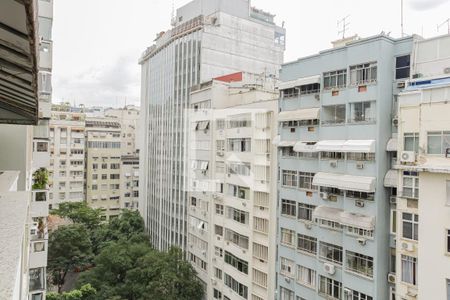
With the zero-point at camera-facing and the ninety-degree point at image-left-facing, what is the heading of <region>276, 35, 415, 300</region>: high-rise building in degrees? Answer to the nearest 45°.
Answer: approximately 45°

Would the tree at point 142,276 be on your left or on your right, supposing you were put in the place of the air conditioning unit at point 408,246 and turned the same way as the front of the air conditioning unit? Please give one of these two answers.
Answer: on your right

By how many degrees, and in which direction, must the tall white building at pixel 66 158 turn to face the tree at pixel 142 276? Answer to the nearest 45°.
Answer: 0° — it already faces it

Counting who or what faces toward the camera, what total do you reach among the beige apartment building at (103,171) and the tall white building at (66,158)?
2

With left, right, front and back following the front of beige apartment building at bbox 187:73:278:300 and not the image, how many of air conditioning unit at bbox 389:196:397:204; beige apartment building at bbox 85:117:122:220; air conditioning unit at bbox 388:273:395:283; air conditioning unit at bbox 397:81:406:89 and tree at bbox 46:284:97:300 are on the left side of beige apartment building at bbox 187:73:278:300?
3

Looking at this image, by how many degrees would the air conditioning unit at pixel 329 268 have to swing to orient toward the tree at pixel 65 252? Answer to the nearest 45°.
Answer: approximately 90° to its right

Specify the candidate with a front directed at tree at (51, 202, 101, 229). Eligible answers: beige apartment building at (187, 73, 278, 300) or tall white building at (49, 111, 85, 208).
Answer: the tall white building
